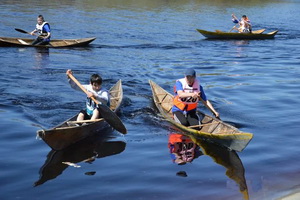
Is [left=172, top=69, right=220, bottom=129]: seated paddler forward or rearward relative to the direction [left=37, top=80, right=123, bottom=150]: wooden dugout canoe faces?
rearward

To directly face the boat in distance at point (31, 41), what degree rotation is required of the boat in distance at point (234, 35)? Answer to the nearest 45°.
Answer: approximately 45° to its left

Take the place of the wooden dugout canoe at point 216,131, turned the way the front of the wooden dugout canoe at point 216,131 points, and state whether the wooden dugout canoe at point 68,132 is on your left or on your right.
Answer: on your right

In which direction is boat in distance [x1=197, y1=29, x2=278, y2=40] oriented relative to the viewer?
to the viewer's left

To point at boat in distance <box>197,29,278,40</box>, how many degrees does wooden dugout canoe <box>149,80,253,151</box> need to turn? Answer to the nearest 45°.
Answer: approximately 135° to its left

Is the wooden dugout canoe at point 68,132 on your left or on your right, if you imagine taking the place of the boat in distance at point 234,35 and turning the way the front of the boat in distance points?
on your left

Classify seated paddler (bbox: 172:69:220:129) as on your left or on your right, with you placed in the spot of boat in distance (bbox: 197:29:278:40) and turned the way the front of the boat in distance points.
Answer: on your left

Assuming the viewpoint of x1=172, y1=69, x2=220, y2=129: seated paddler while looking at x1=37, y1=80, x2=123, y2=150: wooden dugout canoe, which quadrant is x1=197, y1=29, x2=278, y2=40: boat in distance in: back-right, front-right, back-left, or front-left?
back-right

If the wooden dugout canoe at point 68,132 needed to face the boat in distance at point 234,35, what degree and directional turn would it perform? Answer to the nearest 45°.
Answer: approximately 180°

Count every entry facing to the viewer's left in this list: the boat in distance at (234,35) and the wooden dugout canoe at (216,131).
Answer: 1

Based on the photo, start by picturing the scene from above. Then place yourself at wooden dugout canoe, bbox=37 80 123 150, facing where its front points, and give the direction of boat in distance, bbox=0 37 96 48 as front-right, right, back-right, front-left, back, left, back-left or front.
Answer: back-right
